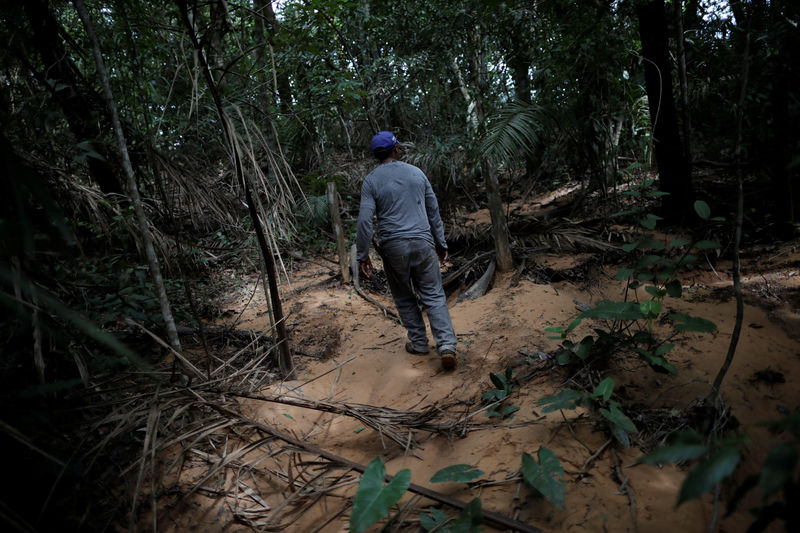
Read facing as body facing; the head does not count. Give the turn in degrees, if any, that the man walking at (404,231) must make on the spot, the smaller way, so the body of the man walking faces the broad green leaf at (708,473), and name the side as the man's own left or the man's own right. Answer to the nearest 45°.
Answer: approximately 180°

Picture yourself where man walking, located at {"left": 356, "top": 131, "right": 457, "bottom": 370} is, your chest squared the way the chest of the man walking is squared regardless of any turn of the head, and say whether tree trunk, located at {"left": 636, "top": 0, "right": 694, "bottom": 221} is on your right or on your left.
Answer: on your right

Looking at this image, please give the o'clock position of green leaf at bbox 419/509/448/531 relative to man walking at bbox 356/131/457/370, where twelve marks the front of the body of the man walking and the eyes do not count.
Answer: The green leaf is roughly at 6 o'clock from the man walking.

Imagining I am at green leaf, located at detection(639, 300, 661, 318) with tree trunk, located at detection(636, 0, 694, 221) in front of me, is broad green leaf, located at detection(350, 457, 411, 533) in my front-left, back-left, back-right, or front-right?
back-left

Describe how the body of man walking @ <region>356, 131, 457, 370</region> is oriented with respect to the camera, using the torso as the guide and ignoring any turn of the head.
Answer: away from the camera

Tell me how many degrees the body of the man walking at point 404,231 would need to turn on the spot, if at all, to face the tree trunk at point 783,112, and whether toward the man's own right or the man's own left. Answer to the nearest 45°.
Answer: approximately 90° to the man's own right

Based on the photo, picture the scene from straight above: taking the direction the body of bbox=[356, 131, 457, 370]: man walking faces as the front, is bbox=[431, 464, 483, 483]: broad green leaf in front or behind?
behind
